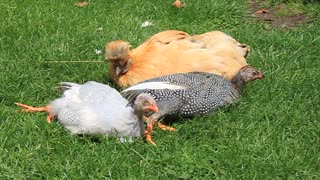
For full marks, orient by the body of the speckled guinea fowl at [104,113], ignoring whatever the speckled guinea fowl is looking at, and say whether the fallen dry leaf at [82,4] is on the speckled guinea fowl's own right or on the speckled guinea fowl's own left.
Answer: on the speckled guinea fowl's own left

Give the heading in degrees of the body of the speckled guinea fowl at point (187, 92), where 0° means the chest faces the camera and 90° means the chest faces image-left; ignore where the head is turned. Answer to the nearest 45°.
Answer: approximately 270°

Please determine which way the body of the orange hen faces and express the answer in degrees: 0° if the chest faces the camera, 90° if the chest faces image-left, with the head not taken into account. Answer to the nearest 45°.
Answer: approximately 90°

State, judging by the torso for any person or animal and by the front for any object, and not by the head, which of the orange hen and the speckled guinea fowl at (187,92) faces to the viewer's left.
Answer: the orange hen

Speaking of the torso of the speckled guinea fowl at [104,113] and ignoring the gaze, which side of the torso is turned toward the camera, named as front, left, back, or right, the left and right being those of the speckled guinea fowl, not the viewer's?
right

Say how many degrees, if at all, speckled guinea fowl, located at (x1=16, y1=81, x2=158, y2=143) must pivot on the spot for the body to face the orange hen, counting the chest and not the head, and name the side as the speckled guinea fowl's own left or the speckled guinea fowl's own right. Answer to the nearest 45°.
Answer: approximately 45° to the speckled guinea fowl's own left

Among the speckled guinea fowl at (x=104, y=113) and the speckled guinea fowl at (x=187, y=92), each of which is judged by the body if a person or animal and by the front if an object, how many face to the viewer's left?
0

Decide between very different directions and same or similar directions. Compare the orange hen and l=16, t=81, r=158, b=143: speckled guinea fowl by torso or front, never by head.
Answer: very different directions
